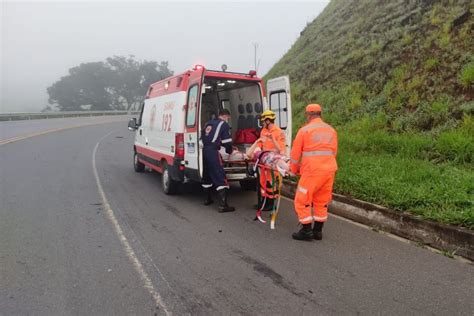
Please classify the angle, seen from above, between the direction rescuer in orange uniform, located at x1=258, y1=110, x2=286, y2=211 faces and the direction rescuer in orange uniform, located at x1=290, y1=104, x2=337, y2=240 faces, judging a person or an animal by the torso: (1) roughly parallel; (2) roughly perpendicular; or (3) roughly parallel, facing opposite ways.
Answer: roughly perpendicular

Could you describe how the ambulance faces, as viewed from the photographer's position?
facing away from the viewer and to the left of the viewer

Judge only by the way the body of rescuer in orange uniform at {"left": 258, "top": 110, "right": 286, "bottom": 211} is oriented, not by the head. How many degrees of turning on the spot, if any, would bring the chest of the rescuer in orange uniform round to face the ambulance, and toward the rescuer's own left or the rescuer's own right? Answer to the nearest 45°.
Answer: approximately 90° to the rescuer's own right

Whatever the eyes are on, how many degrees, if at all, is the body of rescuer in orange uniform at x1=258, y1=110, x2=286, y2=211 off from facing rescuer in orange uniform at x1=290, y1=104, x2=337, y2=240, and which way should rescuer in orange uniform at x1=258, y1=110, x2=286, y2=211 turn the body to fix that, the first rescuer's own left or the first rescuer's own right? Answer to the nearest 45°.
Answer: approximately 90° to the first rescuer's own left

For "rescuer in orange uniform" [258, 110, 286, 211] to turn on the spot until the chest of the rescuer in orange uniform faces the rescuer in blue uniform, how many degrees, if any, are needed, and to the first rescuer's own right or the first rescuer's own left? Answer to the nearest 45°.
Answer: approximately 45° to the first rescuer's own right

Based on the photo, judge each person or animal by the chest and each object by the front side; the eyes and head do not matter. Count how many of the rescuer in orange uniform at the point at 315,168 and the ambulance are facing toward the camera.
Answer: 0

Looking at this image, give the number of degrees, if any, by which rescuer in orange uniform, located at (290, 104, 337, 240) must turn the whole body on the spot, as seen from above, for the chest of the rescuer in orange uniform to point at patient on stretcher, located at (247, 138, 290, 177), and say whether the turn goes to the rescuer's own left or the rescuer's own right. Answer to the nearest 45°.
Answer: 0° — they already face them

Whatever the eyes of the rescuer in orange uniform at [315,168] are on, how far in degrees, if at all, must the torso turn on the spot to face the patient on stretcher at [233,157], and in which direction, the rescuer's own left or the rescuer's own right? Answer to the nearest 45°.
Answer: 0° — they already face them

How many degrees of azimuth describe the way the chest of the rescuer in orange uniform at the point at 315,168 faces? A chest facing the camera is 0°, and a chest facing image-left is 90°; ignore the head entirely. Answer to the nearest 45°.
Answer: approximately 135°
